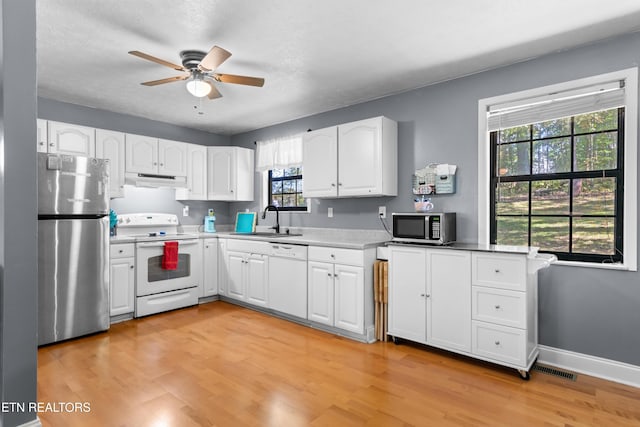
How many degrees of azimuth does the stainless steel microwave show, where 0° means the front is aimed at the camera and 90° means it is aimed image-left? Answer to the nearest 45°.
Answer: approximately 45°

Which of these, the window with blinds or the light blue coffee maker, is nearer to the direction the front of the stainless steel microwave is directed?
the light blue coffee maker

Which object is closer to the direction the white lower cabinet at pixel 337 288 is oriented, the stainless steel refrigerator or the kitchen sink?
the stainless steel refrigerator

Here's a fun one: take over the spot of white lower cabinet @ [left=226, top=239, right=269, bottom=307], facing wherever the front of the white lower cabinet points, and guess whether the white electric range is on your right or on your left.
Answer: on your right

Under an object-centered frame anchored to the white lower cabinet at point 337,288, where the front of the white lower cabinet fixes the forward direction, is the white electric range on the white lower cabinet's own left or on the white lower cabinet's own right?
on the white lower cabinet's own right

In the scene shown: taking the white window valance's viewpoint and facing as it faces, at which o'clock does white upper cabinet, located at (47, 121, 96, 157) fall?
The white upper cabinet is roughly at 1 o'clock from the white window valance.

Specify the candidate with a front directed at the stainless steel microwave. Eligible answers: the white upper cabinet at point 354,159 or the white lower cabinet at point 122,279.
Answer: the white lower cabinet

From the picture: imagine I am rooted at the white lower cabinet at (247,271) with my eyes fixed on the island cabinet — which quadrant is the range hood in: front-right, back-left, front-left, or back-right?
back-right

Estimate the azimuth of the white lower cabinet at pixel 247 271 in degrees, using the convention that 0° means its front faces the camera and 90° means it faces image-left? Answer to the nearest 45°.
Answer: approximately 45°

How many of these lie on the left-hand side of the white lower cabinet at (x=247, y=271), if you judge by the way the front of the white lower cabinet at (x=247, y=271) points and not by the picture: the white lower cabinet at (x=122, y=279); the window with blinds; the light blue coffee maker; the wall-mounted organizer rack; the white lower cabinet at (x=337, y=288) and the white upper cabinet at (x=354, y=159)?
4

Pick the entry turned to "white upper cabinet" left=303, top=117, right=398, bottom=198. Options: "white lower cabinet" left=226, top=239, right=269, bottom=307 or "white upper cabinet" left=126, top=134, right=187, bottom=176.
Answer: "white upper cabinet" left=126, top=134, right=187, bottom=176

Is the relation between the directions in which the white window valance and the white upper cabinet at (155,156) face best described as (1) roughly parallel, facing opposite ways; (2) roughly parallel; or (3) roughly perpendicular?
roughly perpendicular
